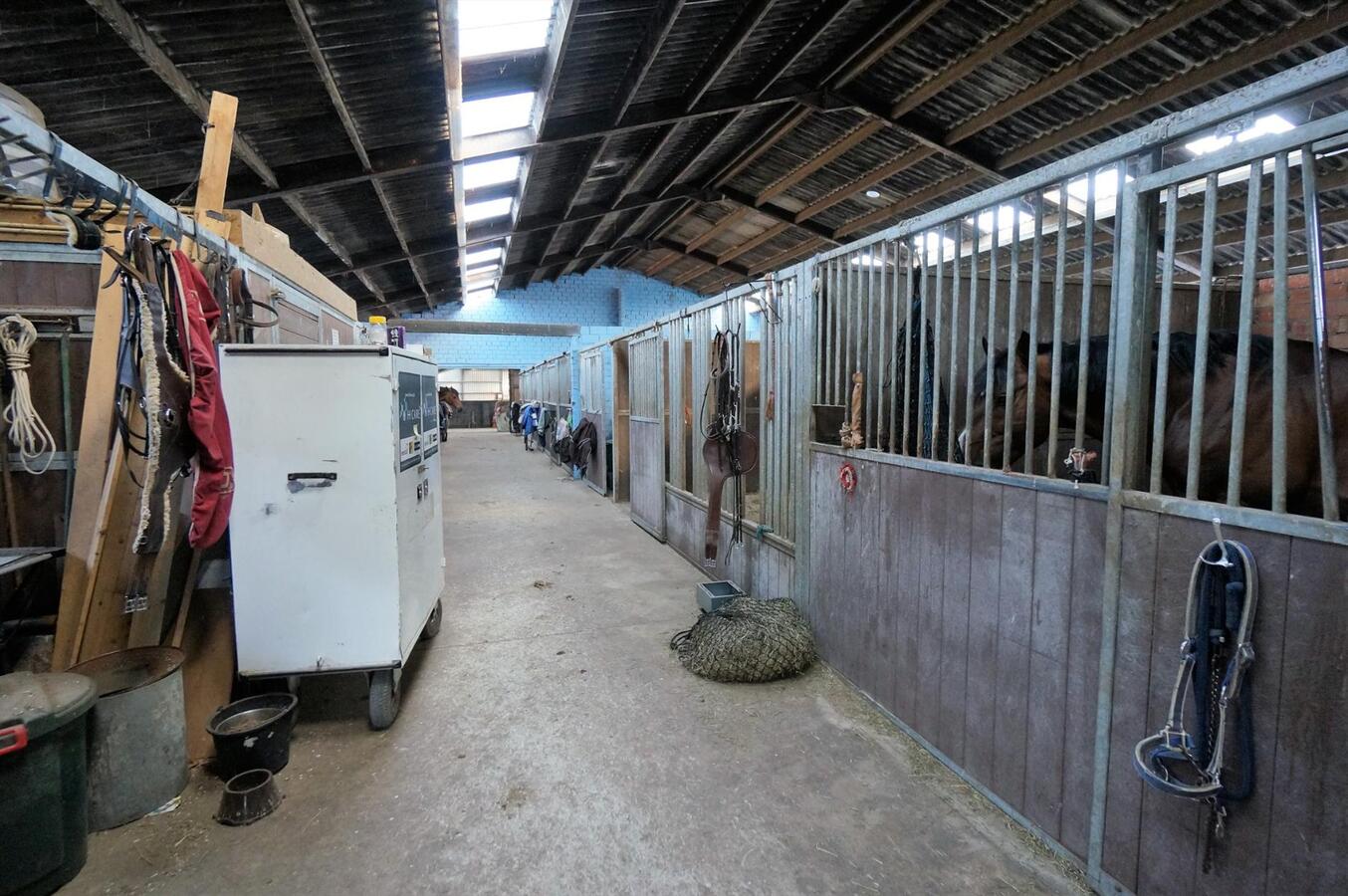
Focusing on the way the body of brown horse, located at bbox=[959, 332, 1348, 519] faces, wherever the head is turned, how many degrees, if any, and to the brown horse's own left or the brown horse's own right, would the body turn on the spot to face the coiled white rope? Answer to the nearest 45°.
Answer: approximately 45° to the brown horse's own left

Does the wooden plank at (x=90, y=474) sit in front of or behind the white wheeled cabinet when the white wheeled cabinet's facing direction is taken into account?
behind

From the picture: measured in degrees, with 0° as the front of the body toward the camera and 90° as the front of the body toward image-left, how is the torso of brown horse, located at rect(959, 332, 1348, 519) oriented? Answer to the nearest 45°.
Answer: approximately 90°
